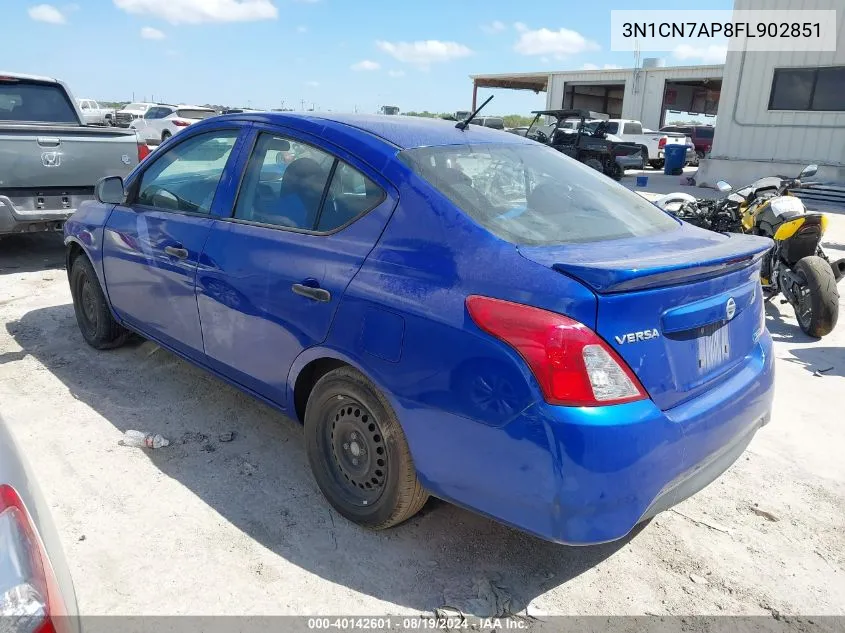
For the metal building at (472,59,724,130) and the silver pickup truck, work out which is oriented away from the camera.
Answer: the silver pickup truck

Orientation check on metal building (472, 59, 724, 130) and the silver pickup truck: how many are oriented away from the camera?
1

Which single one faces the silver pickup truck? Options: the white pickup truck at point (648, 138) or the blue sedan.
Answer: the blue sedan

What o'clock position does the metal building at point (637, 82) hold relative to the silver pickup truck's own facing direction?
The metal building is roughly at 2 o'clock from the silver pickup truck.

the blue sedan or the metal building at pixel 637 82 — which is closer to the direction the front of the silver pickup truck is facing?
the metal building

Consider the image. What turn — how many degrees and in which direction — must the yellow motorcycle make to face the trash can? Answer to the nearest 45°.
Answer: approximately 45° to its right

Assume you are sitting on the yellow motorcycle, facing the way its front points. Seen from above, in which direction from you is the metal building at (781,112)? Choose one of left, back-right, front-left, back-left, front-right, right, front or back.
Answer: front-right

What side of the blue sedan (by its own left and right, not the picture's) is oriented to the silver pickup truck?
front

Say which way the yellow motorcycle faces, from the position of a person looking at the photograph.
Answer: facing away from the viewer and to the left of the viewer

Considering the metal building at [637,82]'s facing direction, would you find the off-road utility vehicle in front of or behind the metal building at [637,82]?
in front

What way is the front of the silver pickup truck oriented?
away from the camera

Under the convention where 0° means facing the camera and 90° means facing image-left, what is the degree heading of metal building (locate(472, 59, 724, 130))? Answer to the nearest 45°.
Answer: approximately 45°

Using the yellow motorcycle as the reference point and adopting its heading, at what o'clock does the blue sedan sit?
The blue sedan is roughly at 8 o'clock from the yellow motorcycle.

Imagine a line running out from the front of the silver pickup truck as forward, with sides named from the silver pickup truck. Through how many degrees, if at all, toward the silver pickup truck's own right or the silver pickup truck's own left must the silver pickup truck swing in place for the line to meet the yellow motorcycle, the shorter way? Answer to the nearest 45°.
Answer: approximately 135° to the silver pickup truck's own right
